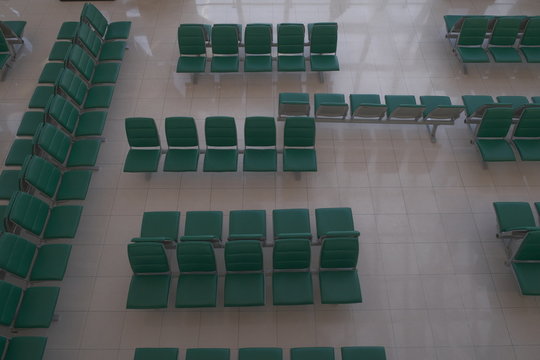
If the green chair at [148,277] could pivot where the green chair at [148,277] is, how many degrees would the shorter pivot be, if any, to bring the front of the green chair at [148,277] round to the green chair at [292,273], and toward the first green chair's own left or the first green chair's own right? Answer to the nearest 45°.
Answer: approximately 90° to the first green chair's own left

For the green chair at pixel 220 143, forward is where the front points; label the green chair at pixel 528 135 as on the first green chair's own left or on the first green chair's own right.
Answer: on the first green chair's own left

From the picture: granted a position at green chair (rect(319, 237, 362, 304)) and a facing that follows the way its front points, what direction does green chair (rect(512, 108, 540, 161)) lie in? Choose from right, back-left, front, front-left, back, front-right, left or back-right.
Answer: left

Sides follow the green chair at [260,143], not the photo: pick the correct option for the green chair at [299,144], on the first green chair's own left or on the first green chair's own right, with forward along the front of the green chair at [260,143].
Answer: on the first green chair's own left

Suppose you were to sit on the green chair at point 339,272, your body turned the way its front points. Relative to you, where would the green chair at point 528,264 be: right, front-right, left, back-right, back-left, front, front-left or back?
left

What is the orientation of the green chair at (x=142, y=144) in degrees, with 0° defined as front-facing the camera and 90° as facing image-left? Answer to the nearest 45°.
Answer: approximately 0°
